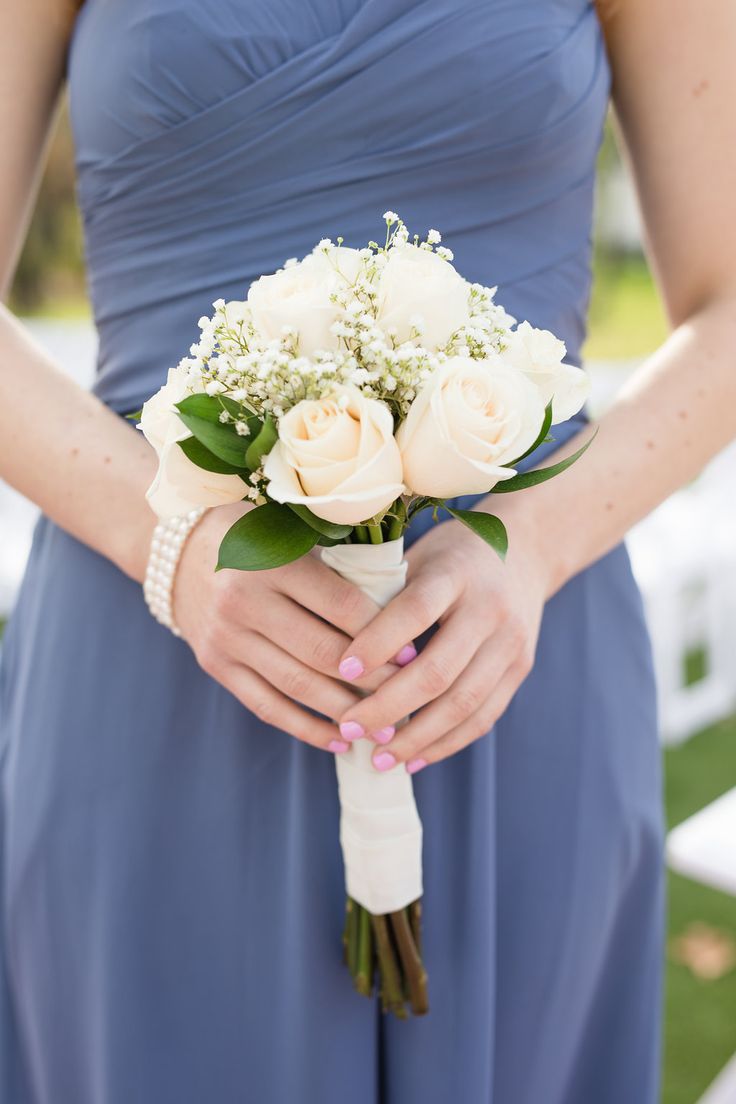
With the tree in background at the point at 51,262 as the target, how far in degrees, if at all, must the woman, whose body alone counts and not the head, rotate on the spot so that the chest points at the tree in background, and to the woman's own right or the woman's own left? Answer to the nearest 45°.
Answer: approximately 180°

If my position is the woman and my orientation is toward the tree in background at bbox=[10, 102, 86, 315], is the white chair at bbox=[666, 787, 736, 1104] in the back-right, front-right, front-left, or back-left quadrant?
front-right

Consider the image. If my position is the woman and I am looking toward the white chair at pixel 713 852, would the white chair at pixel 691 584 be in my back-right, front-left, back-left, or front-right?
front-left

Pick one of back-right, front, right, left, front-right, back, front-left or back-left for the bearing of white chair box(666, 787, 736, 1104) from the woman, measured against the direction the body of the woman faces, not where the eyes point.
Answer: back-left

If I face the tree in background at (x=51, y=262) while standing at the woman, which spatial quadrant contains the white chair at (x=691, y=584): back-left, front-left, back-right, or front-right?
front-right

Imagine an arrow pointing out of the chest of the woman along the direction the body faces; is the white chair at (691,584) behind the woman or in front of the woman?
behind

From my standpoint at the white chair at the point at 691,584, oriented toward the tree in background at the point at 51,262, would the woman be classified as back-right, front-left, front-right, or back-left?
back-left

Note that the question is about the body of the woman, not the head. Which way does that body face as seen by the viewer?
toward the camera
